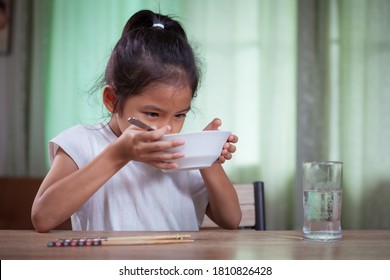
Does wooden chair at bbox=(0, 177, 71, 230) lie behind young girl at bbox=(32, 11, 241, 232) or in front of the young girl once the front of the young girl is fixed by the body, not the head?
behind

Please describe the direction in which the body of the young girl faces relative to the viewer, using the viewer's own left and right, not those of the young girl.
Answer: facing the viewer and to the right of the viewer
